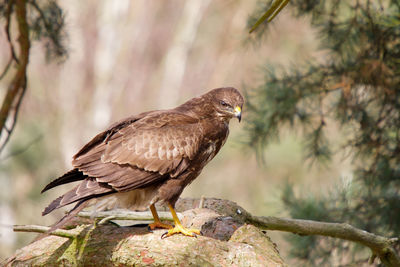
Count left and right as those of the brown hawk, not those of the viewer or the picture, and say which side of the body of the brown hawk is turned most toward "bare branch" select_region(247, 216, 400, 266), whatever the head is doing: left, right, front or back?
front

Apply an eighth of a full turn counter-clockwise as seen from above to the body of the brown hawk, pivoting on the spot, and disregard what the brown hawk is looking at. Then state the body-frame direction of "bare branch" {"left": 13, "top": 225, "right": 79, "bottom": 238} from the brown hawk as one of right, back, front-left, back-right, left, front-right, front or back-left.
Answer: back

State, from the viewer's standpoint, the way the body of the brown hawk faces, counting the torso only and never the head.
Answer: to the viewer's right
